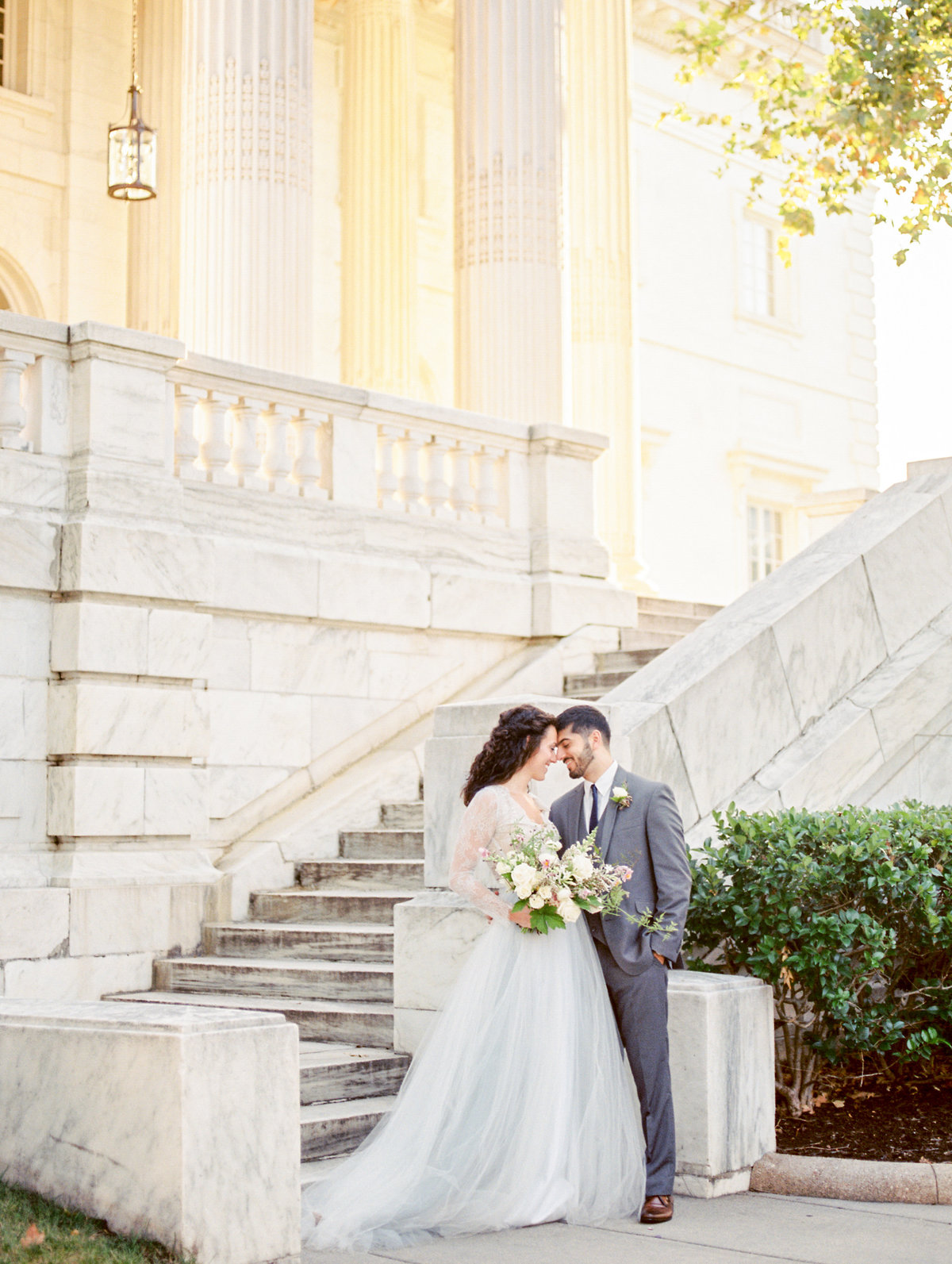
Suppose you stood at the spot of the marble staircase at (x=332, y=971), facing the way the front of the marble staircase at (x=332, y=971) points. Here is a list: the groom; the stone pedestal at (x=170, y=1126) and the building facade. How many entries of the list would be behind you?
1

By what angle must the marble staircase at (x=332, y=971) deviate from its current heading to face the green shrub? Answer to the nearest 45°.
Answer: approximately 45° to its left

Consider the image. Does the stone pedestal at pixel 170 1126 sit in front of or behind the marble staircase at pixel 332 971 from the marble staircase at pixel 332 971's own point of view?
in front

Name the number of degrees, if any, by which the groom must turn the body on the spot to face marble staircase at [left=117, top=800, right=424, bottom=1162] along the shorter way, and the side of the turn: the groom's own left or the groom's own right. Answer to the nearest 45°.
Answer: approximately 90° to the groom's own right

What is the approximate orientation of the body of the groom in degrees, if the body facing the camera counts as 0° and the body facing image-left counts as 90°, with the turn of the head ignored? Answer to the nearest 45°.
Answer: approximately 45°

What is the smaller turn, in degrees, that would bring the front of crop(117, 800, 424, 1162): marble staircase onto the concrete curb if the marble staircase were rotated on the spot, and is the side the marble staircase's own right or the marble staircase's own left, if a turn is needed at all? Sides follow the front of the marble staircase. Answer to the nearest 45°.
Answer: approximately 45° to the marble staircase's own left

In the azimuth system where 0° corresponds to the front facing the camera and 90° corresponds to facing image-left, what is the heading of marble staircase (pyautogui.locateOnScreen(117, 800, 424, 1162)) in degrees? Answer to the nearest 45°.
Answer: approximately 0°

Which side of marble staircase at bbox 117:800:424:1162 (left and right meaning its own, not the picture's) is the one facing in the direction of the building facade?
back

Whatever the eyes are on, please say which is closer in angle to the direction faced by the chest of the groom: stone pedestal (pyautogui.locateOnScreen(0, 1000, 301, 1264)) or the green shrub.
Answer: the stone pedestal

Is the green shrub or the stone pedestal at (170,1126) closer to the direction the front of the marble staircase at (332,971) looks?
the stone pedestal

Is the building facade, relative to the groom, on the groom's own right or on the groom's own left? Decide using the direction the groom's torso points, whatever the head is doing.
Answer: on the groom's own right

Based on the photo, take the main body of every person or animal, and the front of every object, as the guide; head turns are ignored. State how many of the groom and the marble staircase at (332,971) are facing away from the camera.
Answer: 0
